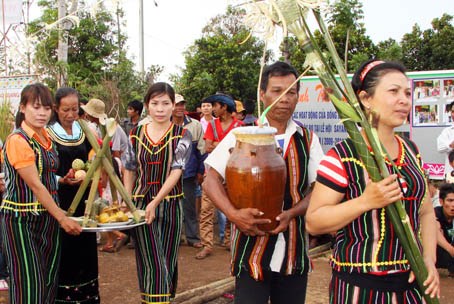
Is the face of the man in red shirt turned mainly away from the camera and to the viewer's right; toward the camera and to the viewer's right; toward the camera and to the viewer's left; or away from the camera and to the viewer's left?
toward the camera and to the viewer's left

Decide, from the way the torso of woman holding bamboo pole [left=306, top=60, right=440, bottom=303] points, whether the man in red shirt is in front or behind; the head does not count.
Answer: behind

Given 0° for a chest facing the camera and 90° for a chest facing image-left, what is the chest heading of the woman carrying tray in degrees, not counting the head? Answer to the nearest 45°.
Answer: approximately 315°

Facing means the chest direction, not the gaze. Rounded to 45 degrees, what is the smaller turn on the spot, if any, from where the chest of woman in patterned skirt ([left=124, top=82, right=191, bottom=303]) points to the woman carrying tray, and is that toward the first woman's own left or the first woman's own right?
approximately 45° to the first woman's own right

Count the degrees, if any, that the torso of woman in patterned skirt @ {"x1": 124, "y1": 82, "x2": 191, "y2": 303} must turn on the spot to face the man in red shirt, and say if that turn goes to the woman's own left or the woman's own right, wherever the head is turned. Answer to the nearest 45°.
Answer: approximately 180°

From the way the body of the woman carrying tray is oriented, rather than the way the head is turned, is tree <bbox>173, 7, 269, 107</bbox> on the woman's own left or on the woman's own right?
on the woman's own left

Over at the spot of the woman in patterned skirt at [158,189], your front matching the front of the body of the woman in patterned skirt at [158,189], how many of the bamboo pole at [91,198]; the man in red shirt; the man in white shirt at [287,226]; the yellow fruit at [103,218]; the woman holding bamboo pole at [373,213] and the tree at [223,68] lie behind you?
2

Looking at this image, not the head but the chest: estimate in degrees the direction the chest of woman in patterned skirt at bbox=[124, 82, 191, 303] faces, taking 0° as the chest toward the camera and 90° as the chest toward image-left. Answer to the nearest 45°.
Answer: approximately 0°
